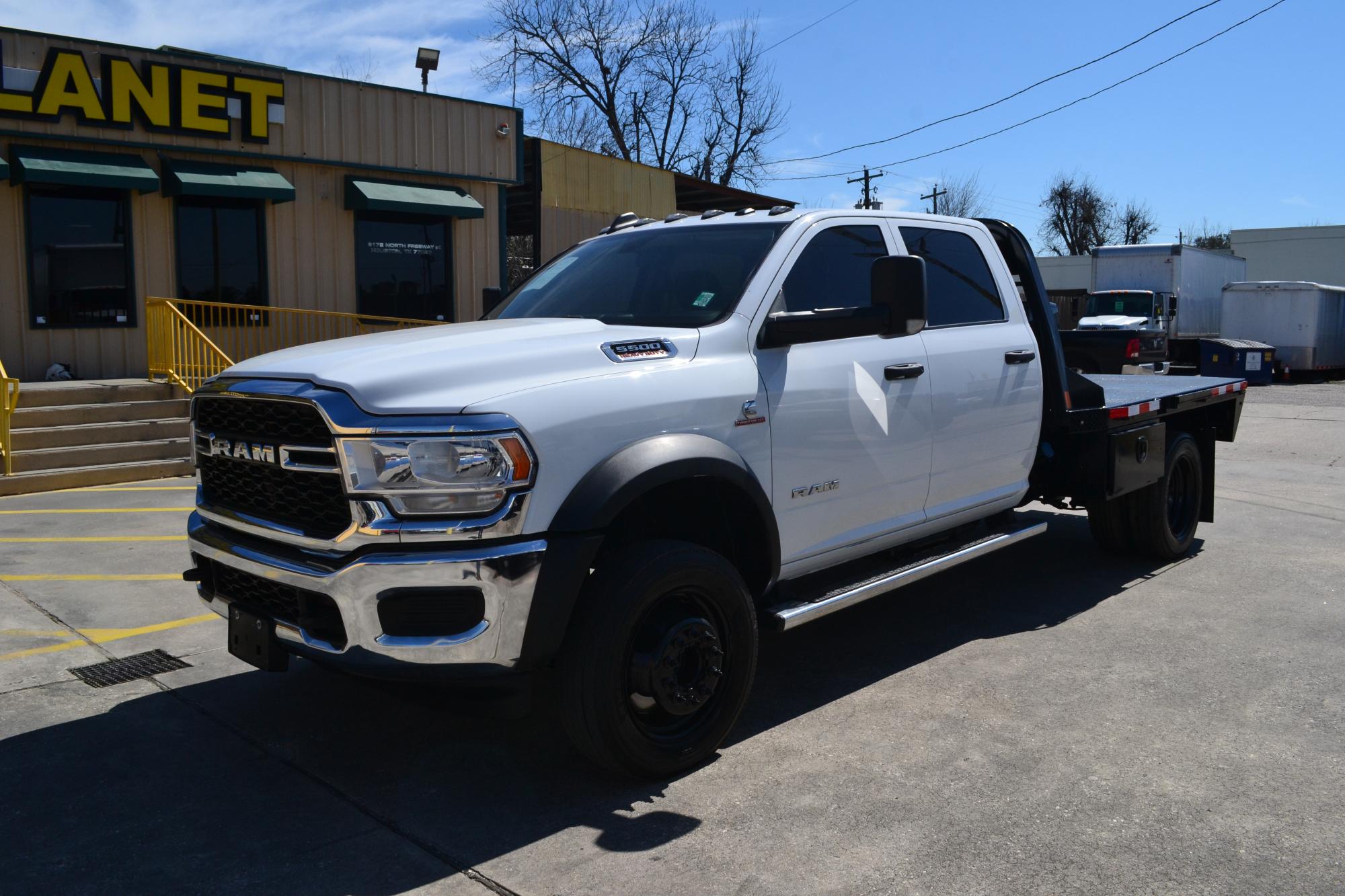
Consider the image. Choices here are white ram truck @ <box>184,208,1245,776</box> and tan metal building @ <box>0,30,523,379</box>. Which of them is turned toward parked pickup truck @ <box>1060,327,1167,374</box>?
the tan metal building

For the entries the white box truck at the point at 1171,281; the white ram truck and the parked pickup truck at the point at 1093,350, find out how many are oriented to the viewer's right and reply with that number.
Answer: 0

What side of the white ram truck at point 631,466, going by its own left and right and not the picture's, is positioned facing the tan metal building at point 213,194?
right

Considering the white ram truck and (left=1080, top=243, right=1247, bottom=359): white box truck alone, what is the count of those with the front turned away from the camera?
0

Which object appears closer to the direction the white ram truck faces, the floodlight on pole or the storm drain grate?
the storm drain grate

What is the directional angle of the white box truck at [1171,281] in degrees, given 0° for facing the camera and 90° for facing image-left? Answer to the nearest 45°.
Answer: approximately 45°

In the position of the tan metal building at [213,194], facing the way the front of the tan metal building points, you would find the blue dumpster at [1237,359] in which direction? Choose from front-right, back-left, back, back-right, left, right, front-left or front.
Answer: front-left

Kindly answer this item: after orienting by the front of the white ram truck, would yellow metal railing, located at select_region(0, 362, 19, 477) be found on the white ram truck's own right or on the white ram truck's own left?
on the white ram truck's own right

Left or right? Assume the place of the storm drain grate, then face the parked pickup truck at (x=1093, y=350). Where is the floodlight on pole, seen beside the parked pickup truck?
left

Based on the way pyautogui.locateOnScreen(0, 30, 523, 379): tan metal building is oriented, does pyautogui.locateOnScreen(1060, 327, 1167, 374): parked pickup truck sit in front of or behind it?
in front

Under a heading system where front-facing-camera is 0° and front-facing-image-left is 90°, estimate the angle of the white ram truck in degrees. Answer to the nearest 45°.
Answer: approximately 45°

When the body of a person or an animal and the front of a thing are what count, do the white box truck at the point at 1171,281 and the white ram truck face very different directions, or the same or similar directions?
same or similar directions

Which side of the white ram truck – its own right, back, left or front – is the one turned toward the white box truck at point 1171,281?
back

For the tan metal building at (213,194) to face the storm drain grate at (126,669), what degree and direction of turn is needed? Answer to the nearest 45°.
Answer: approximately 45° to its right
